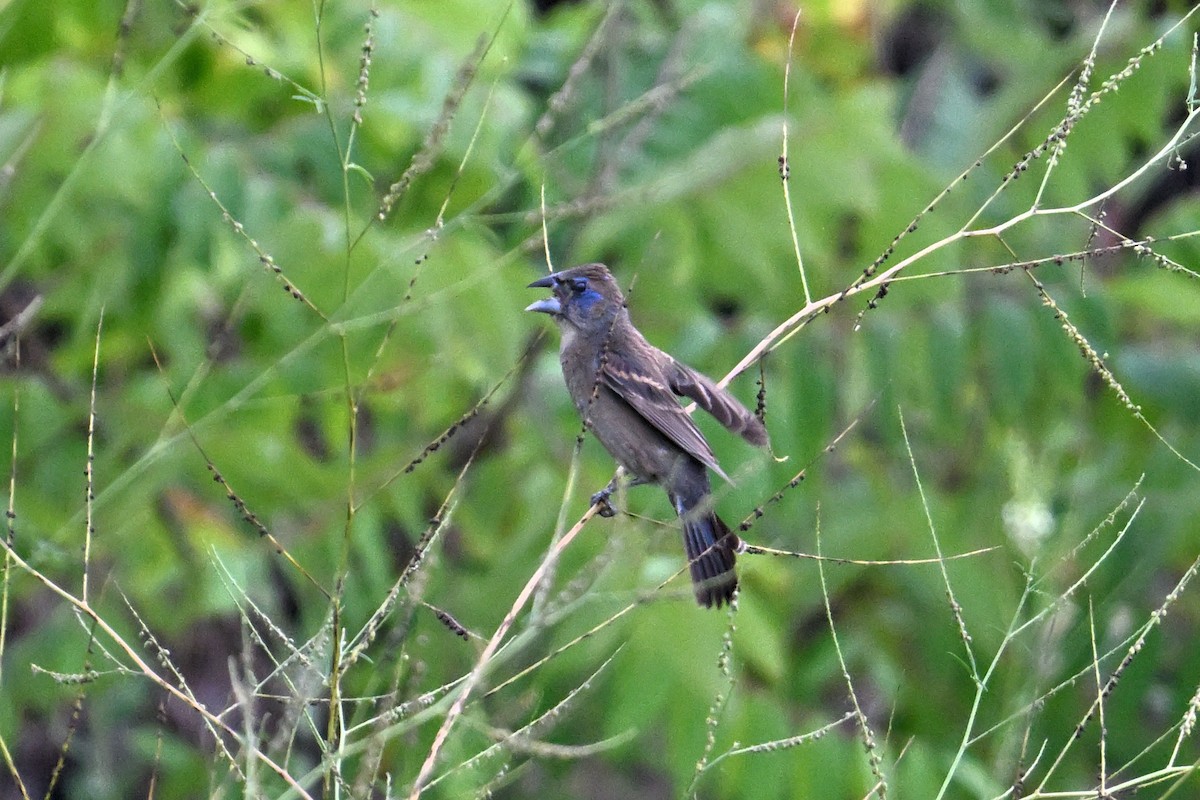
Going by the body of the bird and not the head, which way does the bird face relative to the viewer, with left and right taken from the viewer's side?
facing to the left of the viewer
